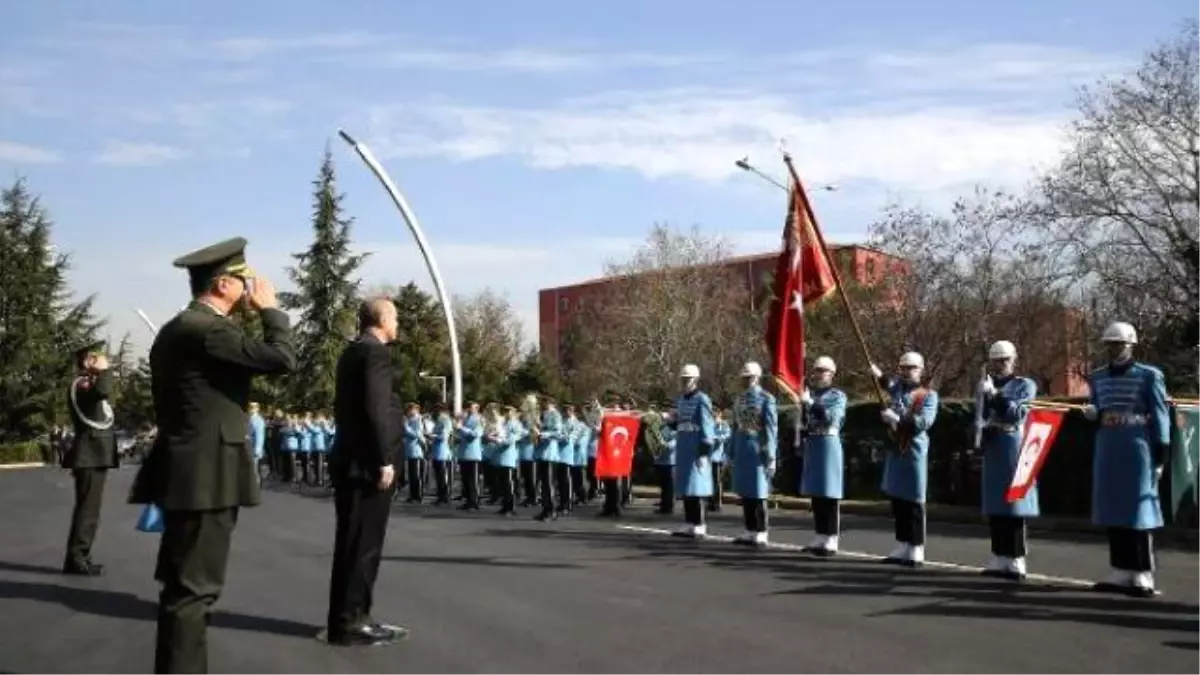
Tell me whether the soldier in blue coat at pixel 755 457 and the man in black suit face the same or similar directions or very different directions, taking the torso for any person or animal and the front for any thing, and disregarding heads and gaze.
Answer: very different directions

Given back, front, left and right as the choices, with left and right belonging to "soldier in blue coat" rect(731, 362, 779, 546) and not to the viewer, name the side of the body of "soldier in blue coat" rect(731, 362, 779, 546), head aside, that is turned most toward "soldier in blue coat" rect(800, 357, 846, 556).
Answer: left

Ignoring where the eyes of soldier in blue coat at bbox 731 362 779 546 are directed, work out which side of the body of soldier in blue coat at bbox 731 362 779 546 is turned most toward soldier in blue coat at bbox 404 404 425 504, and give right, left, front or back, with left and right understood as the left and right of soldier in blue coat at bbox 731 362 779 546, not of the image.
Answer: right

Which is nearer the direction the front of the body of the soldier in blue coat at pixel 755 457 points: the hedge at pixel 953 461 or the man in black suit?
the man in black suit

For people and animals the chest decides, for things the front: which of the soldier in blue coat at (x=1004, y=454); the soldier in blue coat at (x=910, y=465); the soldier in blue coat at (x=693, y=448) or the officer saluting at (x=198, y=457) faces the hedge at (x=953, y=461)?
the officer saluting

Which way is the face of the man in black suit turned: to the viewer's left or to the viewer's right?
to the viewer's right

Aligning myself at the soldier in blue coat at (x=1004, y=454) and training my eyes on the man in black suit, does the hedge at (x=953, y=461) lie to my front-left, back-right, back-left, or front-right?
back-right

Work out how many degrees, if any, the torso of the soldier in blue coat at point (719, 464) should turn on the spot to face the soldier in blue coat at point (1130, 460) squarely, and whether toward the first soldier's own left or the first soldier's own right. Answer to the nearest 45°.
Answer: approximately 45° to the first soldier's own left

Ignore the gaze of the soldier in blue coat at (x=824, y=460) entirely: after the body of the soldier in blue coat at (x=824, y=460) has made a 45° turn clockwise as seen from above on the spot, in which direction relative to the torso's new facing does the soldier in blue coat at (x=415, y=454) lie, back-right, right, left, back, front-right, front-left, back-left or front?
front-right

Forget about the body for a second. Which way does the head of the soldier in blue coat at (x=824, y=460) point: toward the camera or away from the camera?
toward the camera

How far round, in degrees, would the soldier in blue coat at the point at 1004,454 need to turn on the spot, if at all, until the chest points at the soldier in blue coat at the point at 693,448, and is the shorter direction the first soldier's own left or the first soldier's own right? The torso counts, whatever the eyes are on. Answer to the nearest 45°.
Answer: approximately 90° to the first soldier's own right

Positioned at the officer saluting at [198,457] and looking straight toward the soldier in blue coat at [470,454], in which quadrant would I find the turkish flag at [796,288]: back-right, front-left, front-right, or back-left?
front-right

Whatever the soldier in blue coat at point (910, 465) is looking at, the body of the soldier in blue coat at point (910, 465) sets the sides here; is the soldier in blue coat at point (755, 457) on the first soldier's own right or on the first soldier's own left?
on the first soldier's own right

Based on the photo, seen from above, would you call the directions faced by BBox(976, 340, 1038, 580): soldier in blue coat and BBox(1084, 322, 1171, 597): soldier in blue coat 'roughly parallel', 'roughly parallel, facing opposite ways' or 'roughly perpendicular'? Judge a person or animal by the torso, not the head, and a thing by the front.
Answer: roughly parallel

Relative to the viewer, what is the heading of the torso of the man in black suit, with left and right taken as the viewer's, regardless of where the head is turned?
facing to the right of the viewer

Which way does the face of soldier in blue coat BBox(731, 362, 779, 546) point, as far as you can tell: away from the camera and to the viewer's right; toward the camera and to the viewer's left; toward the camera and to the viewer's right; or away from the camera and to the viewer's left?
toward the camera and to the viewer's left

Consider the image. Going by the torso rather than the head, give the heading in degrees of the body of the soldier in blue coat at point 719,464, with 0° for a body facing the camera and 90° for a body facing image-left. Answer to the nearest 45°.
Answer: approximately 45°

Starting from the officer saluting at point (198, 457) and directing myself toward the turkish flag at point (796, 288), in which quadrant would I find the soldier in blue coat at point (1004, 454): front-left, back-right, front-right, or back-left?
front-right

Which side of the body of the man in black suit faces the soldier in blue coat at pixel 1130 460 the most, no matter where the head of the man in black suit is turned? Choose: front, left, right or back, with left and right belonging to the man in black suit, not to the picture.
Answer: front

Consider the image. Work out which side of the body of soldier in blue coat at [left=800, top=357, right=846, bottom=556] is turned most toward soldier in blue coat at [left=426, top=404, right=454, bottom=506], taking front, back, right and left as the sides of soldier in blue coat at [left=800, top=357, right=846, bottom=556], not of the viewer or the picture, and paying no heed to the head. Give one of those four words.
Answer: right
